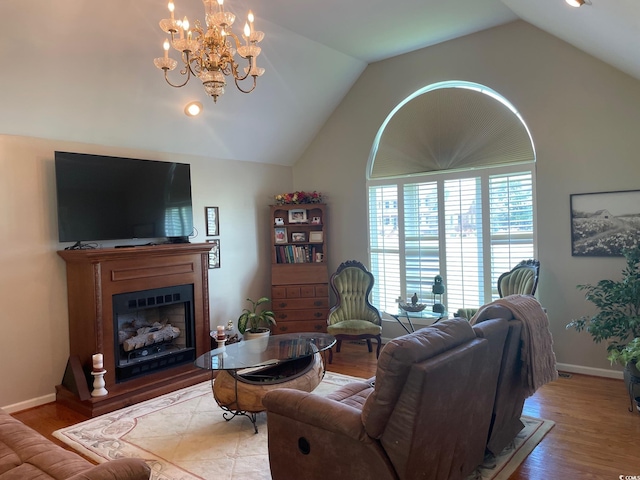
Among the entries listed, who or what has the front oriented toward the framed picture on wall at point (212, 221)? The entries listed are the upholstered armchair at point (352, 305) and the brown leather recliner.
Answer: the brown leather recliner

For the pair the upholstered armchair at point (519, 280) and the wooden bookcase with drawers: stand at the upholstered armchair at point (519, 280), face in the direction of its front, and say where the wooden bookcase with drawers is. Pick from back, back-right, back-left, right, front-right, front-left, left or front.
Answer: front-right

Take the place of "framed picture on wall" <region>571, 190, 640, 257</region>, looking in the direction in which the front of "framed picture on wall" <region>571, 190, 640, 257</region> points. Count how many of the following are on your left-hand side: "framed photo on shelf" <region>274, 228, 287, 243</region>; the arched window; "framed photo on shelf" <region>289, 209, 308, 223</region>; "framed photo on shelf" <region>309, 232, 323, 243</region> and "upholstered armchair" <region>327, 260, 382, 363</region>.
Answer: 0

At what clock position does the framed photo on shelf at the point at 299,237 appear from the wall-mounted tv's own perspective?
The framed photo on shelf is roughly at 10 o'clock from the wall-mounted tv.

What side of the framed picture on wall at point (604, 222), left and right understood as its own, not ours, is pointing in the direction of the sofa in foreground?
front

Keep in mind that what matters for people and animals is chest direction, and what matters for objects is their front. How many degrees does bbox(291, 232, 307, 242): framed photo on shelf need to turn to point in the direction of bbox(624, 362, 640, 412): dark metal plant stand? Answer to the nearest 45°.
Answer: approximately 45° to its left

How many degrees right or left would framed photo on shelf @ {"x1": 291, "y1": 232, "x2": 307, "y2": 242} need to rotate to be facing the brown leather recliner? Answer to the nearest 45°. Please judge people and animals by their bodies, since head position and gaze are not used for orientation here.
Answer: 0° — it already faces it

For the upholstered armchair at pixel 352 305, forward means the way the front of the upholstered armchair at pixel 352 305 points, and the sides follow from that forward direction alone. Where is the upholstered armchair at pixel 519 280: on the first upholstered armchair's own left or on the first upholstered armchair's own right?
on the first upholstered armchair's own left

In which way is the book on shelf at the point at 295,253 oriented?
toward the camera

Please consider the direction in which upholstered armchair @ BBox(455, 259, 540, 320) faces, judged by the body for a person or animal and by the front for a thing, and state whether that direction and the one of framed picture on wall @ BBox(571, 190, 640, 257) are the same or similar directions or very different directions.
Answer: same or similar directions

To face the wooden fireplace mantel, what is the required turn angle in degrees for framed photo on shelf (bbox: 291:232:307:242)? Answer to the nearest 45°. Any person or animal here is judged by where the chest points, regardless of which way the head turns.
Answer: approximately 45° to its right

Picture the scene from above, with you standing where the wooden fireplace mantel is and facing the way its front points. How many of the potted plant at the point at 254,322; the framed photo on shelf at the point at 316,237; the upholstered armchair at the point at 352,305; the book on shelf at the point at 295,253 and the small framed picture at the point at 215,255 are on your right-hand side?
0

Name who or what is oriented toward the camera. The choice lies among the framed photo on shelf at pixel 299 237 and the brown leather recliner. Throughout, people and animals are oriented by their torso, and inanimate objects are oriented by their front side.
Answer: the framed photo on shelf

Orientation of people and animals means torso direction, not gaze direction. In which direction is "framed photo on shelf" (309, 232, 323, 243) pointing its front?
toward the camera
